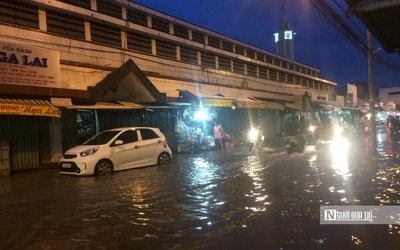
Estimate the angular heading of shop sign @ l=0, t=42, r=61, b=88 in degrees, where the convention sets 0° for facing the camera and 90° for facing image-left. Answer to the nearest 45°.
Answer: approximately 315°

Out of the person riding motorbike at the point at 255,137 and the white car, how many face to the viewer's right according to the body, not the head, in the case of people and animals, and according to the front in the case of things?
0

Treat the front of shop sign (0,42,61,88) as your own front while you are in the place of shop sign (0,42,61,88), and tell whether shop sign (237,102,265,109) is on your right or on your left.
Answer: on your left

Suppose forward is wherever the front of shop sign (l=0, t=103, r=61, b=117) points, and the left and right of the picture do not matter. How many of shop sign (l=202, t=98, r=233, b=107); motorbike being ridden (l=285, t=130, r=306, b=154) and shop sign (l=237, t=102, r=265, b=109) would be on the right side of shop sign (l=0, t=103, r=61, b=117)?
0

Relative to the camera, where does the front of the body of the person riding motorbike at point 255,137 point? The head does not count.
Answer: toward the camera

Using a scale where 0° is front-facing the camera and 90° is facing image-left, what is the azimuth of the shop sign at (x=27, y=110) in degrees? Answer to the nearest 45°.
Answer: approximately 315°

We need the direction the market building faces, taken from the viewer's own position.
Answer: facing the viewer and to the right of the viewer

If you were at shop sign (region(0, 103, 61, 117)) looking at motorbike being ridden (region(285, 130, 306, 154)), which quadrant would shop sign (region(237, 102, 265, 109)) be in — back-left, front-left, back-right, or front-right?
front-left

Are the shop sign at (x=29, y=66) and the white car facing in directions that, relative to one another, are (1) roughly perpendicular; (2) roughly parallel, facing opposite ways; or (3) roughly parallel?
roughly perpendicular

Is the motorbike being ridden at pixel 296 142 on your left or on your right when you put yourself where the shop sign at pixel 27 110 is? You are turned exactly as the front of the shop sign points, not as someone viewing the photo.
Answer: on your left

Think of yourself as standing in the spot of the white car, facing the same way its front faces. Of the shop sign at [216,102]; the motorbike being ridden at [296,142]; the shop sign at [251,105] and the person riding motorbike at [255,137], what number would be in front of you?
0

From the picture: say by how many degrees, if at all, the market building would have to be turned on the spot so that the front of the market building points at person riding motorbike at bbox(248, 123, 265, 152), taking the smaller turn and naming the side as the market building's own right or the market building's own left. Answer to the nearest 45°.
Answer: approximately 45° to the market building's own left

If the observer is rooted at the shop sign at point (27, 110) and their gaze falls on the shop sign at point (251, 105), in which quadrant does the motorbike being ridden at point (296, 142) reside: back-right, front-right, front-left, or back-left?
front-right

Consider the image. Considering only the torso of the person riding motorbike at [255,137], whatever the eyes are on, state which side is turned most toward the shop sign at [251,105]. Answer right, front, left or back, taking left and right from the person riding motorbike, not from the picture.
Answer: back

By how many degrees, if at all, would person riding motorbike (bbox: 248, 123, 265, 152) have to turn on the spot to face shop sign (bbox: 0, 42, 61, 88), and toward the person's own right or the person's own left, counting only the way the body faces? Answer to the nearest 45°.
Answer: approximately 45° to the person's own right
